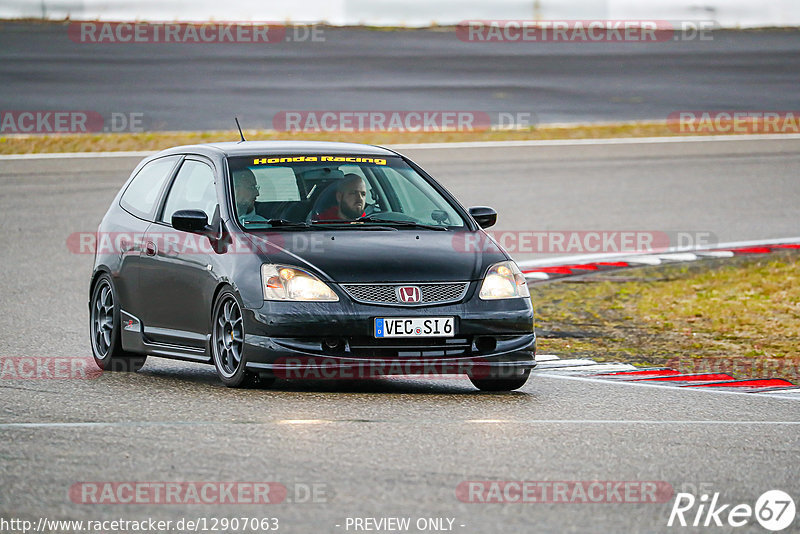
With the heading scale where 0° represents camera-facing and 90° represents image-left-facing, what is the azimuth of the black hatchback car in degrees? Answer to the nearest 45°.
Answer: approximately 315°

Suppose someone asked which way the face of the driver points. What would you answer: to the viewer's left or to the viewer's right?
to the viewer's right
